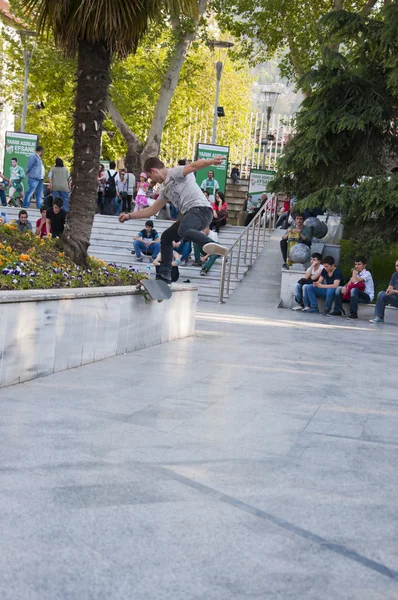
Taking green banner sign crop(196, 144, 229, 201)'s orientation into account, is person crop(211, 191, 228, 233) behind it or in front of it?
in front

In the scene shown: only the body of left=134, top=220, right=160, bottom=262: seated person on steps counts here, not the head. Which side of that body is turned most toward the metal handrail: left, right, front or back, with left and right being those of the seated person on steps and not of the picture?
left

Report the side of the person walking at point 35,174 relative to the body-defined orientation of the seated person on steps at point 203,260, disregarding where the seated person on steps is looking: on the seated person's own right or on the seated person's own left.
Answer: on the seated person's own right

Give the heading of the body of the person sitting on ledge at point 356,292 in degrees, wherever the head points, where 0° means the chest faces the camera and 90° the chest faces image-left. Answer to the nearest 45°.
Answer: approximately 45°

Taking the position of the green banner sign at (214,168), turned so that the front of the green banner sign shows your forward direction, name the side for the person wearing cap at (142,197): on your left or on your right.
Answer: on your right

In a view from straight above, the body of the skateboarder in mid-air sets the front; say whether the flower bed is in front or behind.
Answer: in front

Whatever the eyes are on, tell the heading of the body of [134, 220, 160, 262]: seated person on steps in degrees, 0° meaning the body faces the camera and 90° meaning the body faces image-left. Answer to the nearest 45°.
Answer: approximately 0°

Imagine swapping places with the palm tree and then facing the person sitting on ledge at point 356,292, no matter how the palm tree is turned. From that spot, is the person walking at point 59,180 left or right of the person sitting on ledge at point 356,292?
left

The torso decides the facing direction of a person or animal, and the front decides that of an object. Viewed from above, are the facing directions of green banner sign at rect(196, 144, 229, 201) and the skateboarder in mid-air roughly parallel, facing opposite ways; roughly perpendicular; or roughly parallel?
roughly perpendicular

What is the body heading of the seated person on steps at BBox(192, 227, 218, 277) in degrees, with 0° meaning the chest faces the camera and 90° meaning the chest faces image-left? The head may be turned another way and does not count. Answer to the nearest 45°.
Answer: approximately 45°

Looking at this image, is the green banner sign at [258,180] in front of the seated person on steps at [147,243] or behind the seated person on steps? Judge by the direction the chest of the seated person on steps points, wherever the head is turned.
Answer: behind

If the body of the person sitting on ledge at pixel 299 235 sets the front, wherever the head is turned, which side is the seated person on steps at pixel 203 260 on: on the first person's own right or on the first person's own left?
on the first person's own right

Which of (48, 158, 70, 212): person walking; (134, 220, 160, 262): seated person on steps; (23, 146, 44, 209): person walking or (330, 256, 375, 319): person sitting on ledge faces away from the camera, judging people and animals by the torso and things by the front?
(48, 158, 70, 212): person walking

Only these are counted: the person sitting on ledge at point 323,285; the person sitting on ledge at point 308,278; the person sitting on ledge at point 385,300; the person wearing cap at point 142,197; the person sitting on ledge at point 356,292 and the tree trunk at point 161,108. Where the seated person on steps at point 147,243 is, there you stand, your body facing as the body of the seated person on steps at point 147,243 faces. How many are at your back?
2

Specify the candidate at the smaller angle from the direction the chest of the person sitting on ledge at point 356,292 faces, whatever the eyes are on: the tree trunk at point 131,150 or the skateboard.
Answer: the skateboard
